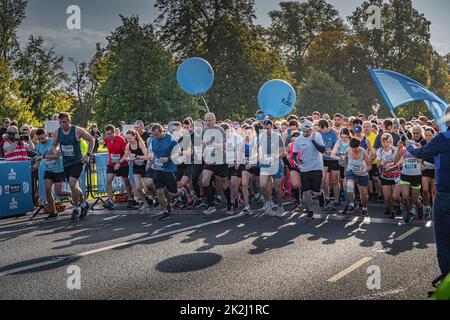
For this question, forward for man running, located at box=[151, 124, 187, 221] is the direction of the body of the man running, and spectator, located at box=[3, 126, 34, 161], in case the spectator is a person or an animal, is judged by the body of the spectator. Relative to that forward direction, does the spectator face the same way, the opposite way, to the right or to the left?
to the left

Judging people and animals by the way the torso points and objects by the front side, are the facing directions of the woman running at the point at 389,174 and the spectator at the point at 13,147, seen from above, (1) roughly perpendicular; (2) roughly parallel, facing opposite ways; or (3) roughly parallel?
roughly perpendicular

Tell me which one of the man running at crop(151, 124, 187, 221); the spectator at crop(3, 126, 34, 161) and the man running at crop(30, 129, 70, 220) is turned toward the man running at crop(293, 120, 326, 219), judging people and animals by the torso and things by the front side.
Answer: the spectator

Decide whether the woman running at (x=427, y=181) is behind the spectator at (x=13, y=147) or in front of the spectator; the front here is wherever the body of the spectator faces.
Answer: in front

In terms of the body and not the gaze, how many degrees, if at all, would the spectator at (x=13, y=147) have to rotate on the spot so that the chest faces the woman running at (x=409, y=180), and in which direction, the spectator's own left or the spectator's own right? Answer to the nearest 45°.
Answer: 0° — they already face them

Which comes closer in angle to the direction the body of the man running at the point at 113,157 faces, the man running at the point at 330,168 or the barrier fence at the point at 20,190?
the barrier fence

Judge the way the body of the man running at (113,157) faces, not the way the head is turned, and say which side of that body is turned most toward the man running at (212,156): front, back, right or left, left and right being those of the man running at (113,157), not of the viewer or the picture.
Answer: left

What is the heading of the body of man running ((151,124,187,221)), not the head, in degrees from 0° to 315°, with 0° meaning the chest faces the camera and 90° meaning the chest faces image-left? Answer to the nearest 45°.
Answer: approximately 45°

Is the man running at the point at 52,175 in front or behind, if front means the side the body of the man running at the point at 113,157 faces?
in front

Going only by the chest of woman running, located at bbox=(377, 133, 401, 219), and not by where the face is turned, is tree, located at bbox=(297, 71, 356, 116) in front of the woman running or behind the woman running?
behind
